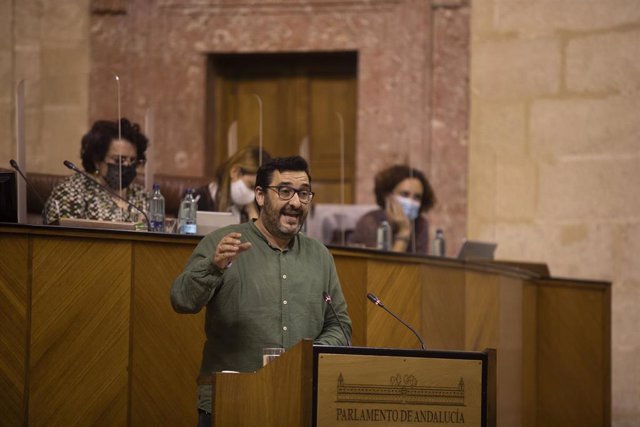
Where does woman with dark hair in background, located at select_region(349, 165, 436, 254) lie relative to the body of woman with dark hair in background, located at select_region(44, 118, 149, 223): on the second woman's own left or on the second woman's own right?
on the second woman's own left

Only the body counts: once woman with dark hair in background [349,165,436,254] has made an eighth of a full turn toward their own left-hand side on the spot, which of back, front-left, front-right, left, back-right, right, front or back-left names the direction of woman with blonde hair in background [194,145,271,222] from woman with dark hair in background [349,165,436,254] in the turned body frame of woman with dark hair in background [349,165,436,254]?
back-right

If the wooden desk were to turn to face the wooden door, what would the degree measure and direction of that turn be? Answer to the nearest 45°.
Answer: approximately 180°

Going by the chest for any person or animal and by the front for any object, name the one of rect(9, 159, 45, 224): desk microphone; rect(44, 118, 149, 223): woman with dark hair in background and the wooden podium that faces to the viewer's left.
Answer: the desk microphone

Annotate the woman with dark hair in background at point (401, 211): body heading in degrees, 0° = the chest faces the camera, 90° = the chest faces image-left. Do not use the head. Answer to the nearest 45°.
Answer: approximately 315°

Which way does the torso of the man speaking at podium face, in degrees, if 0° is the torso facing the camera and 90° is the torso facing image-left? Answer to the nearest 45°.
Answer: approximately 315°

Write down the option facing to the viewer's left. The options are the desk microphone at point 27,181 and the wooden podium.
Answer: the desk microphone

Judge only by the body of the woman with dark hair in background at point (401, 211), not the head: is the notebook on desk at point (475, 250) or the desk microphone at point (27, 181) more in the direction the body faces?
the notebook on desk

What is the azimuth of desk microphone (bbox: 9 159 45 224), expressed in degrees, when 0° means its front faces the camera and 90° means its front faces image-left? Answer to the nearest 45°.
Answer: approximately 90°

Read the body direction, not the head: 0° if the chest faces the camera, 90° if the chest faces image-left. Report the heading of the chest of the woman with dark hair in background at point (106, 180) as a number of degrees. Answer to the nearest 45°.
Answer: approximately 315°
